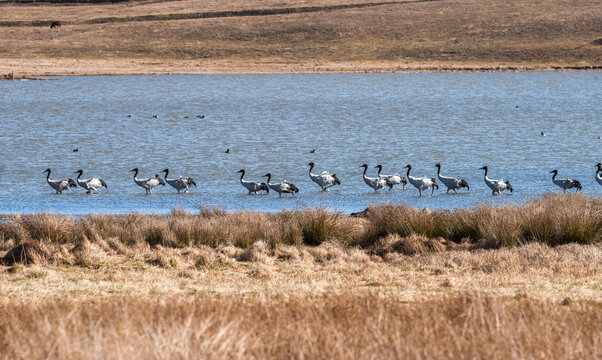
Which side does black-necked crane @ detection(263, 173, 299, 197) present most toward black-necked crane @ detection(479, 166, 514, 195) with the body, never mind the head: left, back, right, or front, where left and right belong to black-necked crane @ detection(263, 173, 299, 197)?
back

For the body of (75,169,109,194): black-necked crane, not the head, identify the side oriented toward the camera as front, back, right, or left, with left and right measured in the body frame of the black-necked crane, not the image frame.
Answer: left

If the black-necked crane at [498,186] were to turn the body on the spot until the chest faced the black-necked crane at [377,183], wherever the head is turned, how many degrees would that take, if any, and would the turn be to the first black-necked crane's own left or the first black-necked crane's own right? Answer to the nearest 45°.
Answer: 0° — it already faces it

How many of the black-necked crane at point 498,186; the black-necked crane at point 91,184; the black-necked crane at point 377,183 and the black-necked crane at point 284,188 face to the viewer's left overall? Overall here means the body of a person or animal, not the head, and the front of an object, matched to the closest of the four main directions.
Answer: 4

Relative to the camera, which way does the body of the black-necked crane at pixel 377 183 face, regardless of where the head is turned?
to the viewer's left

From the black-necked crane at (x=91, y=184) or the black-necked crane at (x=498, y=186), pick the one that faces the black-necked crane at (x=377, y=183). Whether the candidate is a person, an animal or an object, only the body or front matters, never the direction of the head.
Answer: the black-necked crane at (x=498, y=186)

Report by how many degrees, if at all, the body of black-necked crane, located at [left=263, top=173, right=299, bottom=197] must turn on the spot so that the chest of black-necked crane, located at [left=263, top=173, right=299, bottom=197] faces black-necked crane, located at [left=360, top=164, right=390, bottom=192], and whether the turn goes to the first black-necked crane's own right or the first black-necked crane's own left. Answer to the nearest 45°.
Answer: approximately 180°

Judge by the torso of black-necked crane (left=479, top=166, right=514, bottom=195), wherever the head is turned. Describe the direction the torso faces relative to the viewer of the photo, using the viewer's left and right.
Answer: facing to the left of the viewer

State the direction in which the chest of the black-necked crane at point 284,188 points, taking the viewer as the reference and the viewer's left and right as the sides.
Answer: facing to the left of the viewer

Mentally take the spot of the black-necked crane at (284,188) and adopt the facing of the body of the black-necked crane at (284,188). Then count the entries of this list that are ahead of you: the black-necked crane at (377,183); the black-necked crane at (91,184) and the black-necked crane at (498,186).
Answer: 1

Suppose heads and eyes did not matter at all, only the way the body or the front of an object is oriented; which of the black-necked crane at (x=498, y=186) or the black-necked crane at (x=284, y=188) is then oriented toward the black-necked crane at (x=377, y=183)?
the black-necked crane at (x=498, y=186)

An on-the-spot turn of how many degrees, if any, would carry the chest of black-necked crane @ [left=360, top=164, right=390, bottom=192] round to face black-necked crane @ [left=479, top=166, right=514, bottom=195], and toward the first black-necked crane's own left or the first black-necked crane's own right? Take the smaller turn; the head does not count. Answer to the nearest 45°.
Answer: approximately 180°

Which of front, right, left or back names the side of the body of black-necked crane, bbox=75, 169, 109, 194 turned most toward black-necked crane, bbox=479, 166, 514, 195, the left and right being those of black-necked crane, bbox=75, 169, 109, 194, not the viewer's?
back

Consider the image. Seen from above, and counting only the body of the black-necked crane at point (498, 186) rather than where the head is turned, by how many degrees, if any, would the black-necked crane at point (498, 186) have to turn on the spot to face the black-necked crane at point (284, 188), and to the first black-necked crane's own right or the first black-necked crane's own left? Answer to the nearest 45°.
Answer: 0° — it already faces it

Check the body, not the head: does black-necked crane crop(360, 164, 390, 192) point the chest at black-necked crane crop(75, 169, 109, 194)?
yes

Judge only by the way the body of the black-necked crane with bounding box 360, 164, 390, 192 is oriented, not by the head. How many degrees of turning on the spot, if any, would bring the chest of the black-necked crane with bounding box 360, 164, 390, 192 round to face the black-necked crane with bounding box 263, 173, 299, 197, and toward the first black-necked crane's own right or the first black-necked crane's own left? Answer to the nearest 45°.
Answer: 0° — it already faces it

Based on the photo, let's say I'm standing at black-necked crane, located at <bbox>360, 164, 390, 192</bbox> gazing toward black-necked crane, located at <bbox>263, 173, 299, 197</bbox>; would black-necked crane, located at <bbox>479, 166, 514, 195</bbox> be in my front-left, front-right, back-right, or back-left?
back-left
